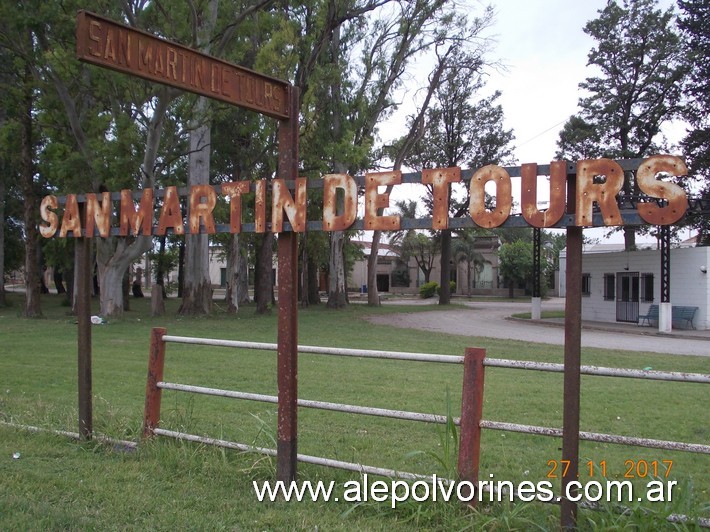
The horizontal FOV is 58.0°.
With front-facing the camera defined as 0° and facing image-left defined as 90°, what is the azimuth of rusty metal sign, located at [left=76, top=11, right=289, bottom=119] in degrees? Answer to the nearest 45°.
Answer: approximately 315°

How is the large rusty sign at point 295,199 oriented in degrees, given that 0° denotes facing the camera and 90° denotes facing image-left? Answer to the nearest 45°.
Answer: approximately 45°

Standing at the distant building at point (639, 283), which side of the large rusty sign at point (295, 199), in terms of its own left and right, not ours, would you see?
back

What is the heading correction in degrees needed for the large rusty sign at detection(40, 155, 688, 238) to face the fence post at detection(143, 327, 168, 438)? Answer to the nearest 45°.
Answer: approximately 90° to its right

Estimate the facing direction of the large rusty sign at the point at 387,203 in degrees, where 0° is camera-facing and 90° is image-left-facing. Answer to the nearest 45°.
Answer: approximately 45°

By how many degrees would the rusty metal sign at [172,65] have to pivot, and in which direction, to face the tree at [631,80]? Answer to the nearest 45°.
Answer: approximately 90° to its left

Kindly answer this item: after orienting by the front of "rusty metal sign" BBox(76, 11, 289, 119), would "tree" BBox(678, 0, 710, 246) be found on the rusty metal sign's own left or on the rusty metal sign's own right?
on the rusty metal sign's own left

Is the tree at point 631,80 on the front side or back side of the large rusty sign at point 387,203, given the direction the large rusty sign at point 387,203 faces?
on the back side

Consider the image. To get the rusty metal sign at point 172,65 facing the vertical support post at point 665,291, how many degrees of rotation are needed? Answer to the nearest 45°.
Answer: approximately 90° to its left

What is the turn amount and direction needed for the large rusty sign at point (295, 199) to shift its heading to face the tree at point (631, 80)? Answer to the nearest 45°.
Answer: approximately 180°
